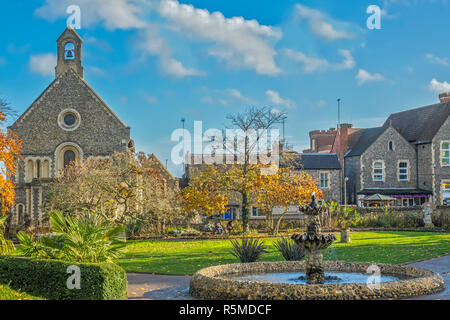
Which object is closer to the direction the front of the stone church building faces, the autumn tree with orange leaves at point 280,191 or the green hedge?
the green hedge

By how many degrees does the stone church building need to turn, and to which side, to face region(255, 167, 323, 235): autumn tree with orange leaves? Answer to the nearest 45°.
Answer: approximately 45° to its left

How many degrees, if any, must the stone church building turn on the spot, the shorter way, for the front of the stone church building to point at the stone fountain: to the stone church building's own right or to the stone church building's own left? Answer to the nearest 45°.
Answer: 0° — it already faces it

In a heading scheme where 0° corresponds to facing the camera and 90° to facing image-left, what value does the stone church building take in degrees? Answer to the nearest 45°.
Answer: approximately 0°

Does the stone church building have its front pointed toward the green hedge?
yes

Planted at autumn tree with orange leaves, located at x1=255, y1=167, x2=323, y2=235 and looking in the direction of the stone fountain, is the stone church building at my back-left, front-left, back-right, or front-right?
back-right

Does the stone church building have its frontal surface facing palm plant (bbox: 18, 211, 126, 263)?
yes
